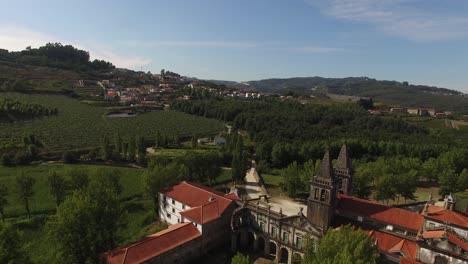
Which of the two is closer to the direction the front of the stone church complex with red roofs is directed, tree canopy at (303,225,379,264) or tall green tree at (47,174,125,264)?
the tall green tree

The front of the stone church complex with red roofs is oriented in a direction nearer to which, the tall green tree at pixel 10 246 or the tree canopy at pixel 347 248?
the tall green tree

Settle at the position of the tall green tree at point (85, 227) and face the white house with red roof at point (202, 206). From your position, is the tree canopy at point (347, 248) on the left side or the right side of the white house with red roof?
right
